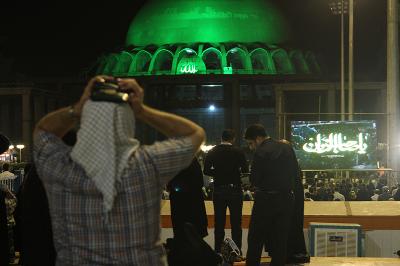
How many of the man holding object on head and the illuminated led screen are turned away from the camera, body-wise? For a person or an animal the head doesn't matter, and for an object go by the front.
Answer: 1

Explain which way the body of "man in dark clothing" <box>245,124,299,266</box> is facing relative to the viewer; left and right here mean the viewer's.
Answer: facing away from the viewer and to the left of the viewer

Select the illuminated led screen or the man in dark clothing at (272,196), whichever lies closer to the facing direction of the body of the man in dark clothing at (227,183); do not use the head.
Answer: the illuminated led screen

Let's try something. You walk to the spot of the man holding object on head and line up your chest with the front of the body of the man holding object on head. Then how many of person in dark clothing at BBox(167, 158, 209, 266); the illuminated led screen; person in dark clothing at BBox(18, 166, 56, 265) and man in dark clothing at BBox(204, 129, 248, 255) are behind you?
0

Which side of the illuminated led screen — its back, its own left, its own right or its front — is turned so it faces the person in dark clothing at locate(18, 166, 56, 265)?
front

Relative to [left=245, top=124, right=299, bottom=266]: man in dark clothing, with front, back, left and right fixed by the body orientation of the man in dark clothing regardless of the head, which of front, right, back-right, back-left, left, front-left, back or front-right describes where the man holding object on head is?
back-left

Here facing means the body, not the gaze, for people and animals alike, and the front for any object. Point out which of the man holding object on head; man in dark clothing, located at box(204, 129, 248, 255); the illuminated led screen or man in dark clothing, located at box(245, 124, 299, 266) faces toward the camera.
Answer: the illuminated led screen

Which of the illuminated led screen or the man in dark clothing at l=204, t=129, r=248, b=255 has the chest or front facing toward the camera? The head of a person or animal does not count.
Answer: the illuminated led screen

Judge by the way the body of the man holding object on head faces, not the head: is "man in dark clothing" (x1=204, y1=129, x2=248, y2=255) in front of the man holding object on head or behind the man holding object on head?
in front

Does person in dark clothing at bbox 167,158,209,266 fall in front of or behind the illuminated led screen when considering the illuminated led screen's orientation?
in front

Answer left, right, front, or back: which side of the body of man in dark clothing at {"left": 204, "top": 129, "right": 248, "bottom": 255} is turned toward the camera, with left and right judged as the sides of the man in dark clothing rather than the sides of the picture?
back

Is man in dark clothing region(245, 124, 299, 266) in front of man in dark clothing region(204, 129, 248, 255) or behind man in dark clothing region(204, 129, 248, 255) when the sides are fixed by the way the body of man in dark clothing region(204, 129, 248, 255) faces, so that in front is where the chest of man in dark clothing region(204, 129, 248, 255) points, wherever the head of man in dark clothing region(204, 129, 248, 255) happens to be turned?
behind

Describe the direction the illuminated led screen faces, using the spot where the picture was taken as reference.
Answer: facing the viewer

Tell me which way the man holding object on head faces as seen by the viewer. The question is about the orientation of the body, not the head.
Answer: away from the camera

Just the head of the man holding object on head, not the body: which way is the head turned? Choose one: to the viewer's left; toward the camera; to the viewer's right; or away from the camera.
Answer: away from the camera
